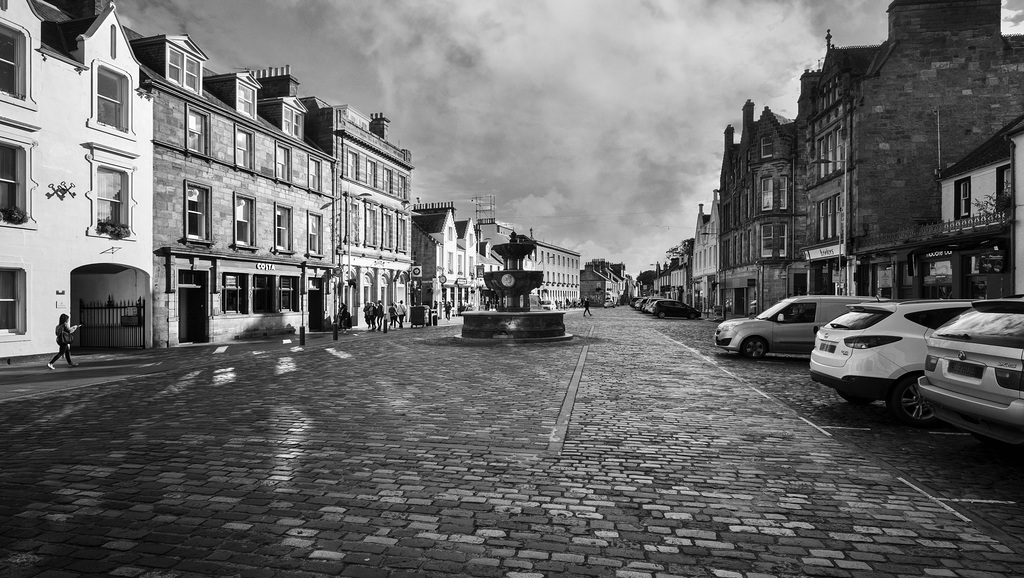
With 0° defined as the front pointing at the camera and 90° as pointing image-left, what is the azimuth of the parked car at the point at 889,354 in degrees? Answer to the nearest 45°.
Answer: approximately 225°

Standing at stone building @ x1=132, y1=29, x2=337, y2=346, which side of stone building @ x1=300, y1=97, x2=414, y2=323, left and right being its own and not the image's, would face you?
right

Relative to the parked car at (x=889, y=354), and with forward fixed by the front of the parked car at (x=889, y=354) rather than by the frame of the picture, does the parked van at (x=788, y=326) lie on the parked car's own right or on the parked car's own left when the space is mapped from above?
on the parked car's own left

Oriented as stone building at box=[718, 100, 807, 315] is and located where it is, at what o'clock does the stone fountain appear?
The stone fountain is roughly at 11 o'clock from the stone building.

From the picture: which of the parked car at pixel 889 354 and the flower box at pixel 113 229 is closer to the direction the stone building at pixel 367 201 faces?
the parked car

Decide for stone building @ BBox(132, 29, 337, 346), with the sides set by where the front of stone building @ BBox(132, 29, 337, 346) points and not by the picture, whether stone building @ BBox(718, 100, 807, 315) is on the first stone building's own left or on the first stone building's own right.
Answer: on the first stone building's own left

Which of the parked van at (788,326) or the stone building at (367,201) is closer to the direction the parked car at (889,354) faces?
the parked van

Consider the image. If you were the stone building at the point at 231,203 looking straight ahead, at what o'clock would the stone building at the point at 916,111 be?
the stone building at the point at 916,111 is roughly at 11 o'clock from the stone building at the point at 231,203.

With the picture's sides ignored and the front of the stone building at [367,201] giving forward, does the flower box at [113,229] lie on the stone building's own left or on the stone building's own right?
on the stone building's own right

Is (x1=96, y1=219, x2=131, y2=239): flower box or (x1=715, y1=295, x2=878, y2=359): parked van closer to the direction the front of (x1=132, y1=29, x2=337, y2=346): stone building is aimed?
the parked van

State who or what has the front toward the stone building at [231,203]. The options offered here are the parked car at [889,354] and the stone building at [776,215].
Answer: the stone building at [776,215]
